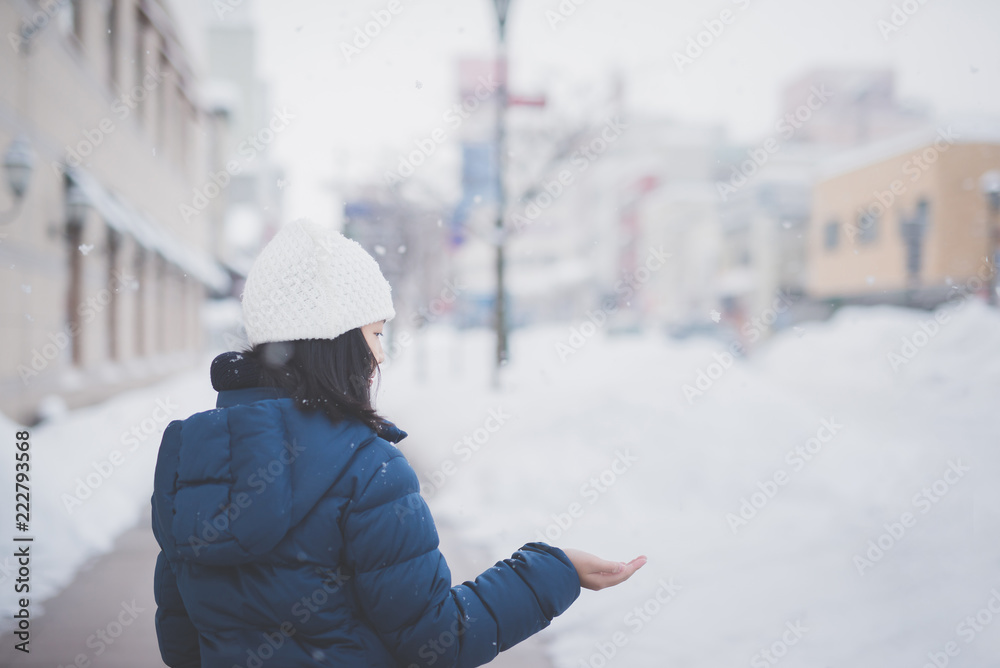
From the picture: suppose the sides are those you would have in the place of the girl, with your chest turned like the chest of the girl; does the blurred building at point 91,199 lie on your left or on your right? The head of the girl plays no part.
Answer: on your left

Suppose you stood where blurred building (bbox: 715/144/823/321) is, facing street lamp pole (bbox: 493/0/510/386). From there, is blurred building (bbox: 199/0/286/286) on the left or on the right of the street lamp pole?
right

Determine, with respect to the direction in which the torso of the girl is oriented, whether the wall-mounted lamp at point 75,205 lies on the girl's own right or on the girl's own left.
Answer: on the girl's own left

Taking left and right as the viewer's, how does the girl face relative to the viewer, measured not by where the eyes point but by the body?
facing away from the viewer and to the right of the viewer
